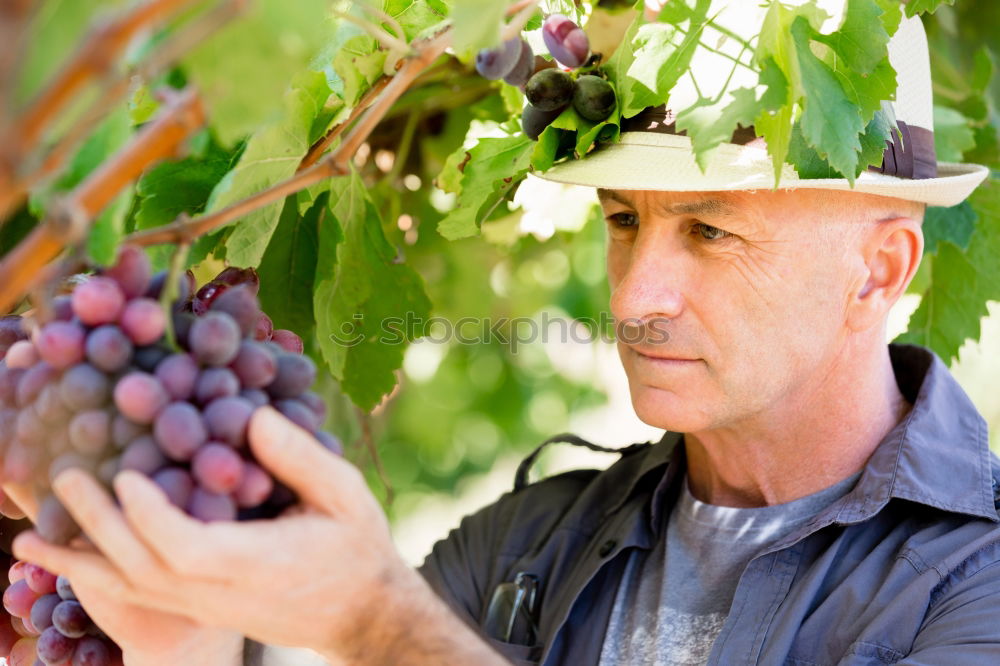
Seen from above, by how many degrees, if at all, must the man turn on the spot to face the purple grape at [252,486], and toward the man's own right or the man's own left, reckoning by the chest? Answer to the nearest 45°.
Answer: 0° — they already face it

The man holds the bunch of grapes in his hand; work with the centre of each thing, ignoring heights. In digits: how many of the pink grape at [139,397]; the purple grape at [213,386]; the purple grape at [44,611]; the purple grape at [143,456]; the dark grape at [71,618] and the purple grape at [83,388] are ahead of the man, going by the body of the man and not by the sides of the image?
6

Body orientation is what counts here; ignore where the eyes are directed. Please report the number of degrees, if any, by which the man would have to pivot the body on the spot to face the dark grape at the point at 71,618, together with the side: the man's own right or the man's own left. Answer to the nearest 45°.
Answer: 0° — they already face it

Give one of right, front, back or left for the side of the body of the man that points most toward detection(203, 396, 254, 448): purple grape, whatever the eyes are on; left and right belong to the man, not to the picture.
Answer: front

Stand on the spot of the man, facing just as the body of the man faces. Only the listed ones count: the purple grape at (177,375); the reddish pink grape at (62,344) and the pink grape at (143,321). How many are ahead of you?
3

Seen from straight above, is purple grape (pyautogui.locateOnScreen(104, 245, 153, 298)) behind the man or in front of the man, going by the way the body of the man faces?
in front

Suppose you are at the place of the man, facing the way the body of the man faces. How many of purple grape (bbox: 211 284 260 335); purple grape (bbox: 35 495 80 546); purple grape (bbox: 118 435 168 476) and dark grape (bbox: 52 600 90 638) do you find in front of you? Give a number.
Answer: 4

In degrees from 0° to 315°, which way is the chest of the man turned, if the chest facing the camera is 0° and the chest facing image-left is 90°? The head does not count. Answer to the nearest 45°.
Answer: approximately 45°

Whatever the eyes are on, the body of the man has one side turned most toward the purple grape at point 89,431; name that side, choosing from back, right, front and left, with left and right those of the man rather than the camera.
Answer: front

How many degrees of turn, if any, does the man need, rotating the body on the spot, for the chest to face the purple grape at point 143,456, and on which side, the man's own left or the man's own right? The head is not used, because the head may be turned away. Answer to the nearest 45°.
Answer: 0° — they already face it
